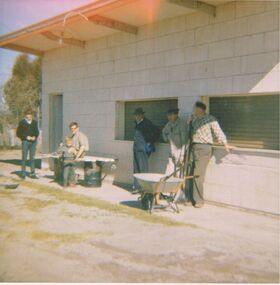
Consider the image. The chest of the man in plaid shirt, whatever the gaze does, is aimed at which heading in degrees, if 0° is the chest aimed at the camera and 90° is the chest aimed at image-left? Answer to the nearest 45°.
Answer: approximately 45°

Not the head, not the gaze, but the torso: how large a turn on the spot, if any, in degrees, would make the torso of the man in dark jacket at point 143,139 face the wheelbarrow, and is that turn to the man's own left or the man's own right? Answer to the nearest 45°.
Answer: approximately 45° to the man's own left

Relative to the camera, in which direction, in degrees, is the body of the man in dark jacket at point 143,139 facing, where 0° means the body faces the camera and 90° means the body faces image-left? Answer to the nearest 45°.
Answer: approximately 45°

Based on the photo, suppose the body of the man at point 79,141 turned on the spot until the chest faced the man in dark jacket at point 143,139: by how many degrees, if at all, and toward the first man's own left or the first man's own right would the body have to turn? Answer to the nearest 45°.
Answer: approximately 90° to the first man's own left

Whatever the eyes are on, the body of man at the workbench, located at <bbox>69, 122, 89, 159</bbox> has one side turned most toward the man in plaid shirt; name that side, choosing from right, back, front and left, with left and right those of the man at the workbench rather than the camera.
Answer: left

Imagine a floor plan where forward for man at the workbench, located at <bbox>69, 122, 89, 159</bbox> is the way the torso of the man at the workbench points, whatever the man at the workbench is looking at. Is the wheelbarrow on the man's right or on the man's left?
on the man's left

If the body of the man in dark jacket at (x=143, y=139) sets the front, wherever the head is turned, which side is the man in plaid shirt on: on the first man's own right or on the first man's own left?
on the first man's own left

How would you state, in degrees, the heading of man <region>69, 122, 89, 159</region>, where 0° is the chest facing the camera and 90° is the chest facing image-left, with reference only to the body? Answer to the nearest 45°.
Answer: approximately 45°

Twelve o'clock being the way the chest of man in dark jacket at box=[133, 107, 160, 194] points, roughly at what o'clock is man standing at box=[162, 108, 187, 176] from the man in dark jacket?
The man standing is roughly at 9 o'clock from the man in dark jacket.
